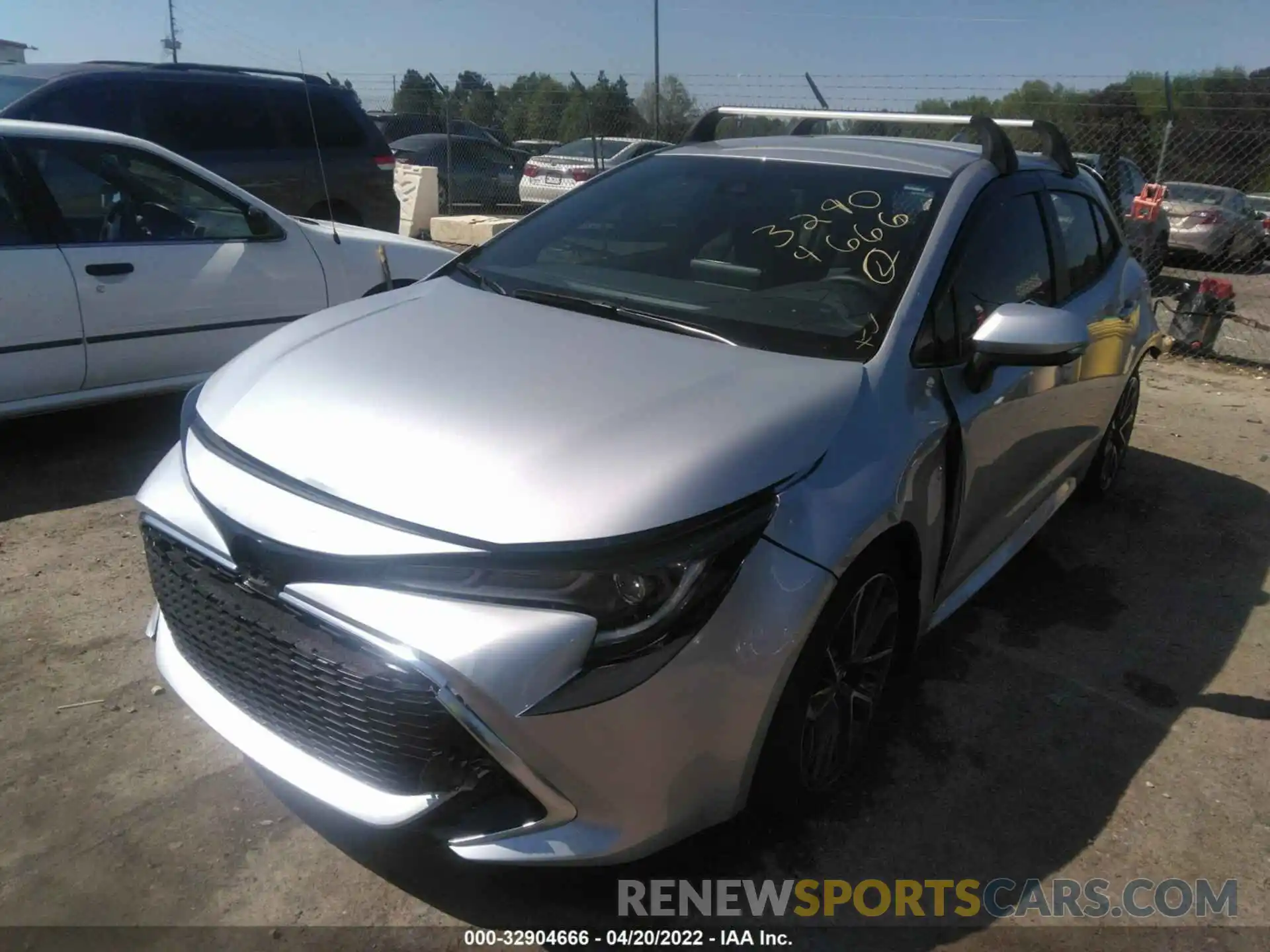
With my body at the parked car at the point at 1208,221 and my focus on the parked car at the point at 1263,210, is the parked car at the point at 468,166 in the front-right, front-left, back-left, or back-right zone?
back-left

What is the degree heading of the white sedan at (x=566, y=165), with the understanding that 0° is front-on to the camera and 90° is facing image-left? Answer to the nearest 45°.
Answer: approximately 225°

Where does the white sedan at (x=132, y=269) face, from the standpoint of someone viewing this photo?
facing to the right of the viewer

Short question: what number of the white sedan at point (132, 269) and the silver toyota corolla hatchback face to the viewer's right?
1

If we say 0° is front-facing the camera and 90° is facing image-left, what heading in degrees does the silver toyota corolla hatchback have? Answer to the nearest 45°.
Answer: approximately 45°

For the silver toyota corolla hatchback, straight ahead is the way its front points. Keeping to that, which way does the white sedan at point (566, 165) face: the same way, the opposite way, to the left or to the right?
the opposite way

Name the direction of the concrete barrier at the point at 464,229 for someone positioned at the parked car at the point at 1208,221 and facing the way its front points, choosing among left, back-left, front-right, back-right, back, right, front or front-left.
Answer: back

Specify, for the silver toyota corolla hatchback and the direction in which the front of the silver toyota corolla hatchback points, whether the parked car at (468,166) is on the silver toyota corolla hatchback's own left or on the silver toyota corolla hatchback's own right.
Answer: on the silver toyota corolla hatchback's own right

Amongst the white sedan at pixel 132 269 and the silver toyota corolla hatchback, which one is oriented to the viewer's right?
the white sedan

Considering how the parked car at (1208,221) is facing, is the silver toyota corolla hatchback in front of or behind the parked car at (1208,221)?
behind
